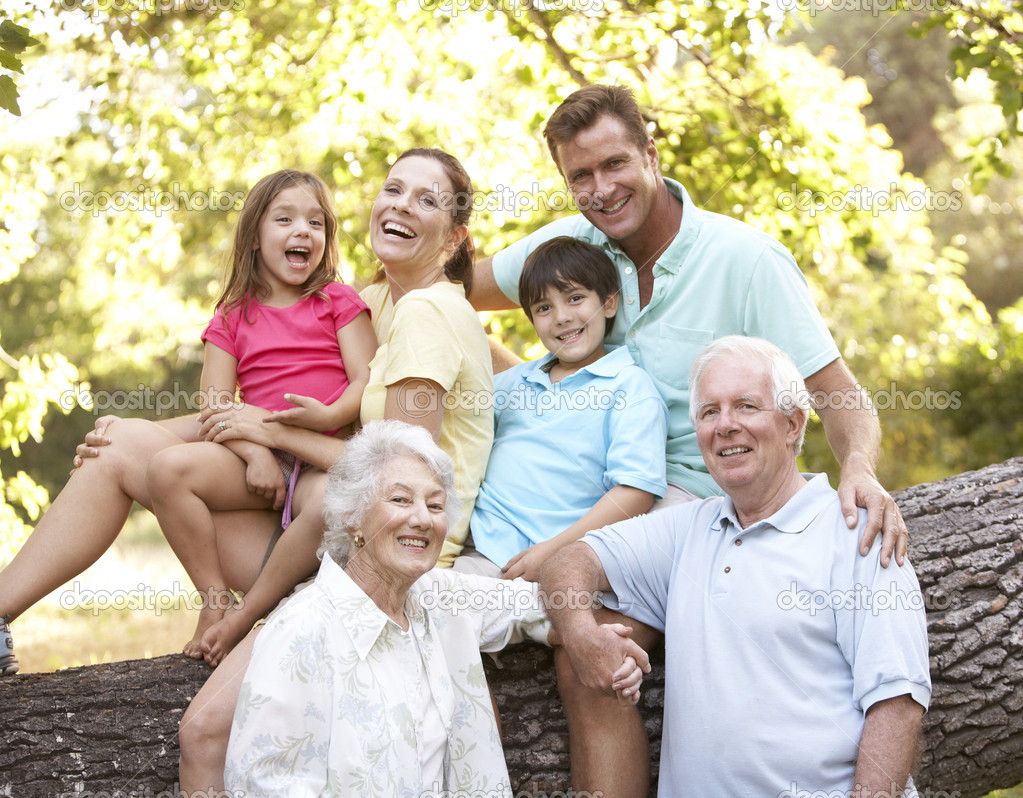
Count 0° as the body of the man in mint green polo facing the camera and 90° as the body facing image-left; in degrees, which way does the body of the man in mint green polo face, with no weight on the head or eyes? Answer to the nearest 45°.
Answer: approximately 45°

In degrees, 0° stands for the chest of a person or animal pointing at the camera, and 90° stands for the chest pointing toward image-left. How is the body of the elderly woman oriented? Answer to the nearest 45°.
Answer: approximately 315°

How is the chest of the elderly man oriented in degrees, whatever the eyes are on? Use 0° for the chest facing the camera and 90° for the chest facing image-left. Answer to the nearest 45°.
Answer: approximately 45°
